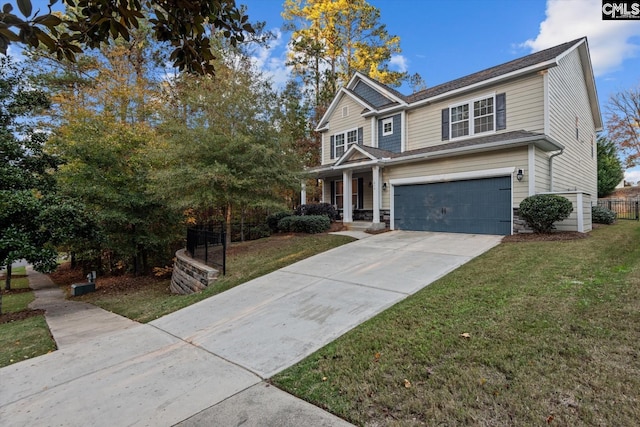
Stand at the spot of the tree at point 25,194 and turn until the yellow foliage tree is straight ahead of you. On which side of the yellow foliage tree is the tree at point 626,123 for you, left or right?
right

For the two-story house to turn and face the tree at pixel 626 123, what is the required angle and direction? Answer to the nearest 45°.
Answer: approximately 180°

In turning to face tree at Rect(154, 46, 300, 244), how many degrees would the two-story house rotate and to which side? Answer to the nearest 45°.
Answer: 0° — it already faces it

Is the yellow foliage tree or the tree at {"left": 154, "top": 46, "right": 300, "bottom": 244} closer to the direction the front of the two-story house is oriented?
the tree

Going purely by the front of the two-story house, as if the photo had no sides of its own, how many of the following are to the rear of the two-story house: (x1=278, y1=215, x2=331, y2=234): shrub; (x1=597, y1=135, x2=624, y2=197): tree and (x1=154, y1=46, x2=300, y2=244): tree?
1

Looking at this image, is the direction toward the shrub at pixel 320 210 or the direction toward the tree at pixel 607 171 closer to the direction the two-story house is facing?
the shrub

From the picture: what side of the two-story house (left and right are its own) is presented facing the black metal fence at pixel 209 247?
front

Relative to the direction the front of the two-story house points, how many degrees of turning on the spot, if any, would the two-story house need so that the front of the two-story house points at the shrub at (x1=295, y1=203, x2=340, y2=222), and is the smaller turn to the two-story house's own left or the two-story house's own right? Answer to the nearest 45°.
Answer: approximately 45° to the two-story house's own right

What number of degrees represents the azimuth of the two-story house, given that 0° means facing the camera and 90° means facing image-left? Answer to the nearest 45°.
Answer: approximately 45°

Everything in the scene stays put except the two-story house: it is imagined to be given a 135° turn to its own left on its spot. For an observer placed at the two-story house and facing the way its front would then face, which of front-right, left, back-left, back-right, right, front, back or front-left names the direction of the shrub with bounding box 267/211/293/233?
back

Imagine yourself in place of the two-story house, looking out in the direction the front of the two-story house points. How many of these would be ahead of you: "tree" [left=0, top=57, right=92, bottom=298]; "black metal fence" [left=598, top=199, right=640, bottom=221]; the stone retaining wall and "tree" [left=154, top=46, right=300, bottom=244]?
3

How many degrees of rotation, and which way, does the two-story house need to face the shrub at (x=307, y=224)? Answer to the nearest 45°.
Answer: approximately 45° to its right

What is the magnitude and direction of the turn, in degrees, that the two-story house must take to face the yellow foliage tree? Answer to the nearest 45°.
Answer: approximately 90° to its right

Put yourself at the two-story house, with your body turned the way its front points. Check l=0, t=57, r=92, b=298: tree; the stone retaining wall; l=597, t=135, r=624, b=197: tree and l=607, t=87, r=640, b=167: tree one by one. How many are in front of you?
2

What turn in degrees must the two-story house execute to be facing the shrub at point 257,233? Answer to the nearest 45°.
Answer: approximately 45° to its right
